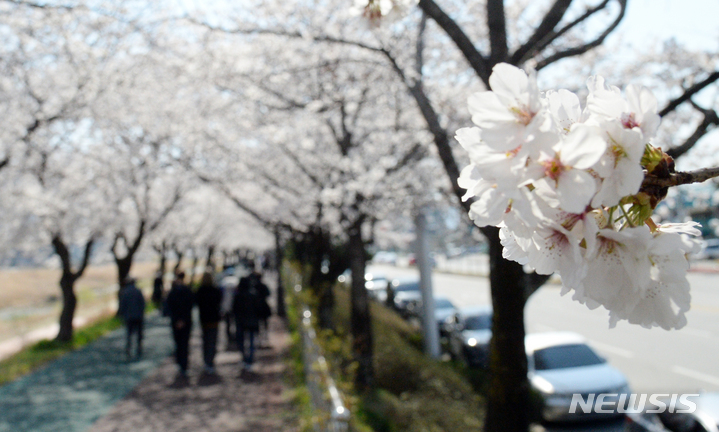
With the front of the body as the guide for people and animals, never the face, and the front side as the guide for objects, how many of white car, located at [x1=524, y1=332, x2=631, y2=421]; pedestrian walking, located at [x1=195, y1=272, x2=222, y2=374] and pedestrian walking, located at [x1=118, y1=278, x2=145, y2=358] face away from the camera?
2

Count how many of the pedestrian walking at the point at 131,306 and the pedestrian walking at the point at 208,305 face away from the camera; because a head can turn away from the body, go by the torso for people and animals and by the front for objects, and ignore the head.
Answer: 2

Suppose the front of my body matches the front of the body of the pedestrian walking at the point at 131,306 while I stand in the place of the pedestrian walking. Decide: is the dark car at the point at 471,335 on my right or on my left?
on my right

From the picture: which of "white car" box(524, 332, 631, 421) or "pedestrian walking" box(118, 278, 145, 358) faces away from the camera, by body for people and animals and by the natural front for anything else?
the pedestrian walking

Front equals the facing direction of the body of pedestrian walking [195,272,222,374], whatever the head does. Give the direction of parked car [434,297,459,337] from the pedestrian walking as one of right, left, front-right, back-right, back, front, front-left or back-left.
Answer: front-right

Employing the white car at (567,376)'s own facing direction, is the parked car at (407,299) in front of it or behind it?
behind

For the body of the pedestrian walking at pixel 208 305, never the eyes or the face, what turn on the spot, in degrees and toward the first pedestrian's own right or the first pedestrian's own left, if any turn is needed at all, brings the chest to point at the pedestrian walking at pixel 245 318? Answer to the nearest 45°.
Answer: approximately 45° to the first pedestrian's own right

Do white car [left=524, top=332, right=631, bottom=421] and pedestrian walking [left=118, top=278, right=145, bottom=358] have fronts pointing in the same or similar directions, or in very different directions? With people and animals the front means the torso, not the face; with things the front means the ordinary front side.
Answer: very different directions

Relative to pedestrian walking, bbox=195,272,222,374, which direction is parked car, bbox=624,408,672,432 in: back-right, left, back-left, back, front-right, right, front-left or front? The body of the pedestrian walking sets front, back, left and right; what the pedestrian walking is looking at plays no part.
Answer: back-right

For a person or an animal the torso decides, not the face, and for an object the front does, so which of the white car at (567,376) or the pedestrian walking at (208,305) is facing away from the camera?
the pedestrian walking

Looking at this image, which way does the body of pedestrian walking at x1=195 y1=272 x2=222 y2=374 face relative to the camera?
away from the camera

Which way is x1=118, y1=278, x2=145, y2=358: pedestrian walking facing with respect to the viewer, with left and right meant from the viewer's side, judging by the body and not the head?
facing away from the viewer
